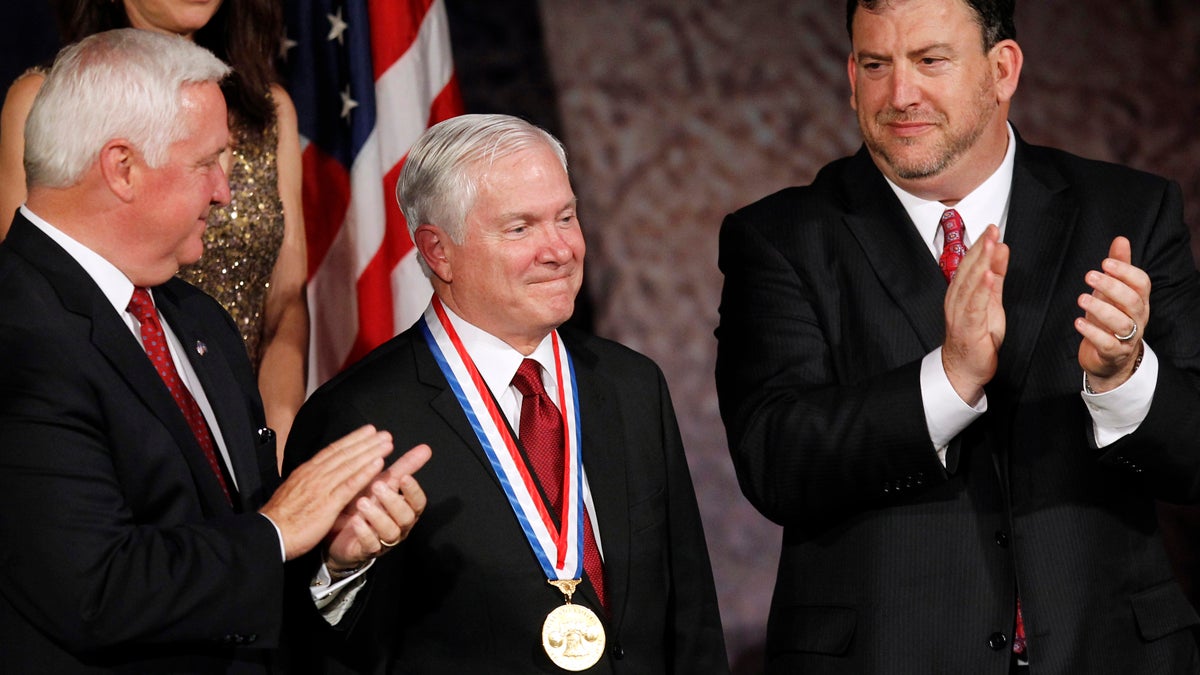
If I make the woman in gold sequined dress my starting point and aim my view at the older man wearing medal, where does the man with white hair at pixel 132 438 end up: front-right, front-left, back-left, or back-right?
front-right

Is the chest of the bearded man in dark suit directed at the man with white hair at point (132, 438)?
no

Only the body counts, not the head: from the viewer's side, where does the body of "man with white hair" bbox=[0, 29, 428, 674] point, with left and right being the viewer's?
facing the viewer and to the right of the viewer

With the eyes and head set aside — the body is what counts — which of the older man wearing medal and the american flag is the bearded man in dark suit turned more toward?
the older man wearing medal

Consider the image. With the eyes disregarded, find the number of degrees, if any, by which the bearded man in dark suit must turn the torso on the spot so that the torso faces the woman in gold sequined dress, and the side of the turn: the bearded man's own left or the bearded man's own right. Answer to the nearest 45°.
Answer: approximately 90° to the bearded man's own right

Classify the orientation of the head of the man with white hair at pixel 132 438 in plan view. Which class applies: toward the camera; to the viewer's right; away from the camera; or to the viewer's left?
to the viewer's right

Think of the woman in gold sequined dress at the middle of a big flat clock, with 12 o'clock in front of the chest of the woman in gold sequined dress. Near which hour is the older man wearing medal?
The older man wearing medal is roughly at 11 o'clock from the woman in gold sequined dress.

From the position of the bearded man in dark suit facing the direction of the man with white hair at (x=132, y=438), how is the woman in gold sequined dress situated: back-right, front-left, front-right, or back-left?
front-right

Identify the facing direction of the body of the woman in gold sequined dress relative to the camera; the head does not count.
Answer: toward the camera

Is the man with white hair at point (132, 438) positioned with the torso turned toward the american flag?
no

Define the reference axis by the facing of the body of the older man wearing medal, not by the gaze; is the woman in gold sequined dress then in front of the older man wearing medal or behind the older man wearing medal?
behind

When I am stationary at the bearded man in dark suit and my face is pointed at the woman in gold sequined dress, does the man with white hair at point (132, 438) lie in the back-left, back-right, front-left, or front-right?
front-left

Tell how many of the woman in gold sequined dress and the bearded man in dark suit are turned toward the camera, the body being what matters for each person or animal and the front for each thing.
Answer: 2

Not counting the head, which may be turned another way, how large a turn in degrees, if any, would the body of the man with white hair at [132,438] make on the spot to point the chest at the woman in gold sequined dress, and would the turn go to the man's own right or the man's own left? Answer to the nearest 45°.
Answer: approximately 135° to the man's own left

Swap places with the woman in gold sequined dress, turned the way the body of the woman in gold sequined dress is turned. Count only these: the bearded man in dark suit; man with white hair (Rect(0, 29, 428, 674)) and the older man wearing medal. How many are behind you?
0
